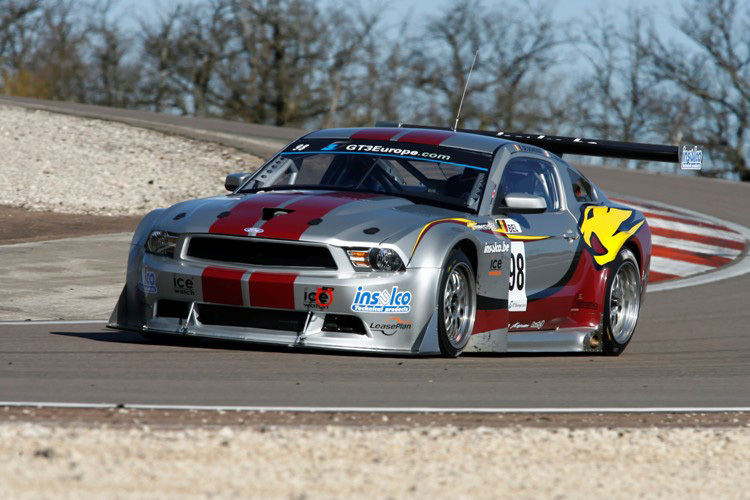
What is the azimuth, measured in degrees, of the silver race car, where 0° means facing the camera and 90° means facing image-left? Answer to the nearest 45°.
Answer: approximately 45°
